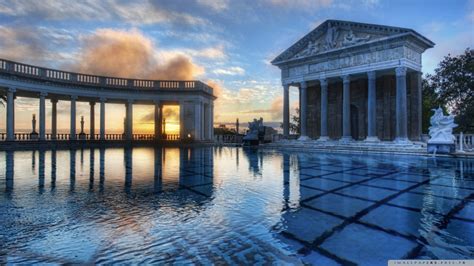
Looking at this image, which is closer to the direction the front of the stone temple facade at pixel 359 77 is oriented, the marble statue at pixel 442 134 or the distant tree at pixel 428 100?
the marble statue

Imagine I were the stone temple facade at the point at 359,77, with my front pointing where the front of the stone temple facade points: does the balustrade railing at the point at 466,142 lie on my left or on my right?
on my left

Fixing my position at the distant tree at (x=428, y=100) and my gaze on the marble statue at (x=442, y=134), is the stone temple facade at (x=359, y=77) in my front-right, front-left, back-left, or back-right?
front-right

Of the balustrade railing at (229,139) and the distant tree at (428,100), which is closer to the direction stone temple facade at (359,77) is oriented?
the balustrade railing

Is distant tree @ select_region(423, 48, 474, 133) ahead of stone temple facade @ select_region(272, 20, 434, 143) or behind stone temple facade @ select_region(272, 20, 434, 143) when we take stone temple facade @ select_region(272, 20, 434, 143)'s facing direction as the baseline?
behind

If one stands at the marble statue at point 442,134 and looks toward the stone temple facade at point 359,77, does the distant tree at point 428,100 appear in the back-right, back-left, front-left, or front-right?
front-right

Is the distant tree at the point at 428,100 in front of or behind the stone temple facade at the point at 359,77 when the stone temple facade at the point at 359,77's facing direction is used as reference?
behind

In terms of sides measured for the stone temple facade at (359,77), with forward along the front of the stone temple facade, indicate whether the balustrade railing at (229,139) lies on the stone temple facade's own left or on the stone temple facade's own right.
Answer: on the stone temple facade's own right

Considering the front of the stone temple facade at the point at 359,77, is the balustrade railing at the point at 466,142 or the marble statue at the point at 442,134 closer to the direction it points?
the marble statue

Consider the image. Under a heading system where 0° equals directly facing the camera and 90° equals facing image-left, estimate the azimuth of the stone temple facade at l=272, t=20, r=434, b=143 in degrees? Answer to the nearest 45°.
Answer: approximately 45°

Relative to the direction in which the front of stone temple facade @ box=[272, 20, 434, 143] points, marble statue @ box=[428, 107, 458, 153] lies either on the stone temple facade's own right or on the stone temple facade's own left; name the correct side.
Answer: on the stone temple facade's own left
